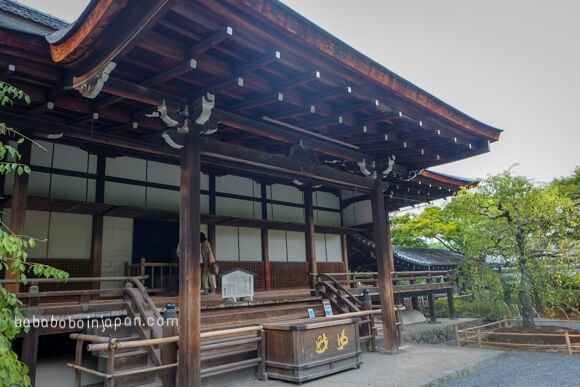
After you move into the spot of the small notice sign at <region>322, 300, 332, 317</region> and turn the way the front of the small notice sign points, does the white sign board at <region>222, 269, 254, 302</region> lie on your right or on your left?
on your right

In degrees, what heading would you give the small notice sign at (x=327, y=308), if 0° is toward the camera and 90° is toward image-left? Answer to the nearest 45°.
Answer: approximately 0°

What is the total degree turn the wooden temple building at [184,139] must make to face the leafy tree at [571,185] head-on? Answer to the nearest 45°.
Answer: approximately 90° to its left

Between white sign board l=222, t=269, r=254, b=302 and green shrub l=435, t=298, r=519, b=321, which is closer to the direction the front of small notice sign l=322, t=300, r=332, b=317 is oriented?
the white sign board

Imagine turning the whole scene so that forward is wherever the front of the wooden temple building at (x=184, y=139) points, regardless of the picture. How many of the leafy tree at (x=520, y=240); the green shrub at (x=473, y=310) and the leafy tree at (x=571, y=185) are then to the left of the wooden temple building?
3

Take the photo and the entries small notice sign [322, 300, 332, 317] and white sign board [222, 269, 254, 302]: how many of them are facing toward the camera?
2

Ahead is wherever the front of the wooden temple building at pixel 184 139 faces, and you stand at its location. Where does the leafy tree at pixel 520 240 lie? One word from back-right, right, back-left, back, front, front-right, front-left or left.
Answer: left

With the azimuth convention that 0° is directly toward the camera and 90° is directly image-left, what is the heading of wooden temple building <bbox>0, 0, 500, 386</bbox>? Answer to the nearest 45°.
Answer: approximately 315°

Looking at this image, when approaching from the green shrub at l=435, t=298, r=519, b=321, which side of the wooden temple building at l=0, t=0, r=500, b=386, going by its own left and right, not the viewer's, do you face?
left
